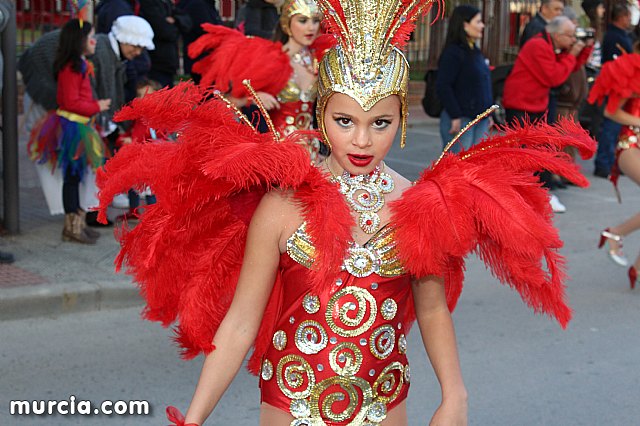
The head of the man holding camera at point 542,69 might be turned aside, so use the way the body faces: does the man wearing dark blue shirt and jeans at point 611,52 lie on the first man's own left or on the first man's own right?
on the first man's own left

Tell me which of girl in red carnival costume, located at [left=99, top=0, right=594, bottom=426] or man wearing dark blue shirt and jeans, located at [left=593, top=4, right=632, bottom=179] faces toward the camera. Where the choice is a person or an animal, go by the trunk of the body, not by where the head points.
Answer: the girl in red carnival costume

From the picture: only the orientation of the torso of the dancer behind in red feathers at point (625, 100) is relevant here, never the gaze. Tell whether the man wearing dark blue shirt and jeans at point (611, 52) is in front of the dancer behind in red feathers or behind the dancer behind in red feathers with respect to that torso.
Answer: behind

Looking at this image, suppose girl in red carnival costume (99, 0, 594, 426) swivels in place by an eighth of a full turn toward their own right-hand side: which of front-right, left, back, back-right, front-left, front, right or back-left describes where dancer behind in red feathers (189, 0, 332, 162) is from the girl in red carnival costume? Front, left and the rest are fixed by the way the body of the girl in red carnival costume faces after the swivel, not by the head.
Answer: back-right

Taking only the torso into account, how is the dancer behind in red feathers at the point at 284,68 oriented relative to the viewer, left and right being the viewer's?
facing the viewer and to the right of the viewer

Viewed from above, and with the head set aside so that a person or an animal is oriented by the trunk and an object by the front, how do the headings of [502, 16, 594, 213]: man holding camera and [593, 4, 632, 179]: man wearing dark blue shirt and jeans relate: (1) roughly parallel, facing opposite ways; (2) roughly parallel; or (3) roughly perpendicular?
roughly parallel

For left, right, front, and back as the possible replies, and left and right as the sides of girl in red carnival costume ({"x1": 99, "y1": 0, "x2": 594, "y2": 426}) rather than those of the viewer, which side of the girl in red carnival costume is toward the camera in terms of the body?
front
